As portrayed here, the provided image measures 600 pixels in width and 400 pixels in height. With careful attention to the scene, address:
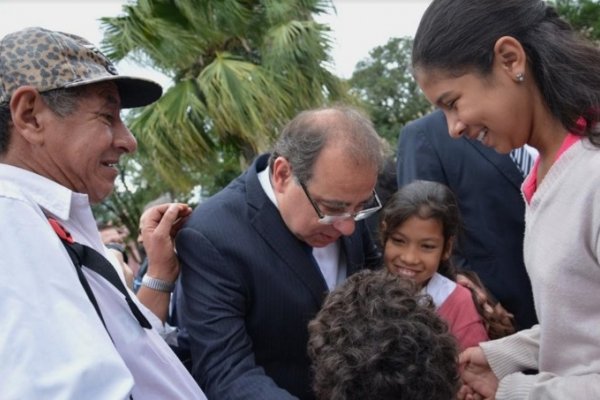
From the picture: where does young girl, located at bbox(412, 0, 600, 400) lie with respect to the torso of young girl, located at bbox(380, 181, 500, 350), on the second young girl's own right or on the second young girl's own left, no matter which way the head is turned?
on the second young girl's own left

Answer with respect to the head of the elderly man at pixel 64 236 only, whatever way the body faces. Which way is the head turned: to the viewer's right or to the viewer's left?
to the viewer's right

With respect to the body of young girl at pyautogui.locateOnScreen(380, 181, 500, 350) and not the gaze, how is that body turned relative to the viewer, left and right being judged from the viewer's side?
facing the viewer and to the left of the viewer

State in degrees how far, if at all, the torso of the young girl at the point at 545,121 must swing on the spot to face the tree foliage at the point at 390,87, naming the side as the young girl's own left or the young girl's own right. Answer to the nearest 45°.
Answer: approximately 90° to the young girl's own right

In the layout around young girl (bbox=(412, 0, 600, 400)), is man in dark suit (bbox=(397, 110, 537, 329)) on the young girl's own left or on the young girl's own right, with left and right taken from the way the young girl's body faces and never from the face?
on the young girl's own right

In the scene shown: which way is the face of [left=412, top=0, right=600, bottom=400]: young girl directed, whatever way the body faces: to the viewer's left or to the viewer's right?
to the viewer's left

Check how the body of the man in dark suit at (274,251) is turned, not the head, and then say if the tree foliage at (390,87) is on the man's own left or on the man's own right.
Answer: on the man's own left

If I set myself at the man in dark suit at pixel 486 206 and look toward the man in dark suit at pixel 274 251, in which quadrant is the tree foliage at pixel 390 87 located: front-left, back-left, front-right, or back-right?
back-right

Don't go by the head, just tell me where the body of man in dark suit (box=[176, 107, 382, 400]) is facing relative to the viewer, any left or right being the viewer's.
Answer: facing the viewer and to the right of the viewer

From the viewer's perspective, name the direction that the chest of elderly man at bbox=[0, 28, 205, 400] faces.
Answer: to the viewer's right

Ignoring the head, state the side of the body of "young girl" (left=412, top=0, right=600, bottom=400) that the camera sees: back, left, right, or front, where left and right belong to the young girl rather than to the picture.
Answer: left

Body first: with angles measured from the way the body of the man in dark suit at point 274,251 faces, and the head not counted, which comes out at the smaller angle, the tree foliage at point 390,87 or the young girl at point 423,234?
the young girl

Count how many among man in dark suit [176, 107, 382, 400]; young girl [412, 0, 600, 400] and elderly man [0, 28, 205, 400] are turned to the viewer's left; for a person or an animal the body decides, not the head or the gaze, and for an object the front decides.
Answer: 1

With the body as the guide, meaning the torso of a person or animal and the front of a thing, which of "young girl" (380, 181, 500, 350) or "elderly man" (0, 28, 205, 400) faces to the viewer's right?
the elderly man

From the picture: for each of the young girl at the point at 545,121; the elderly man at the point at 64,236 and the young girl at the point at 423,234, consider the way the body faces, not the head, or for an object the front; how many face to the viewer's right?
1

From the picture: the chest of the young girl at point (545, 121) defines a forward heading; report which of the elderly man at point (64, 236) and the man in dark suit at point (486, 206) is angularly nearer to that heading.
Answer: the elderly man
